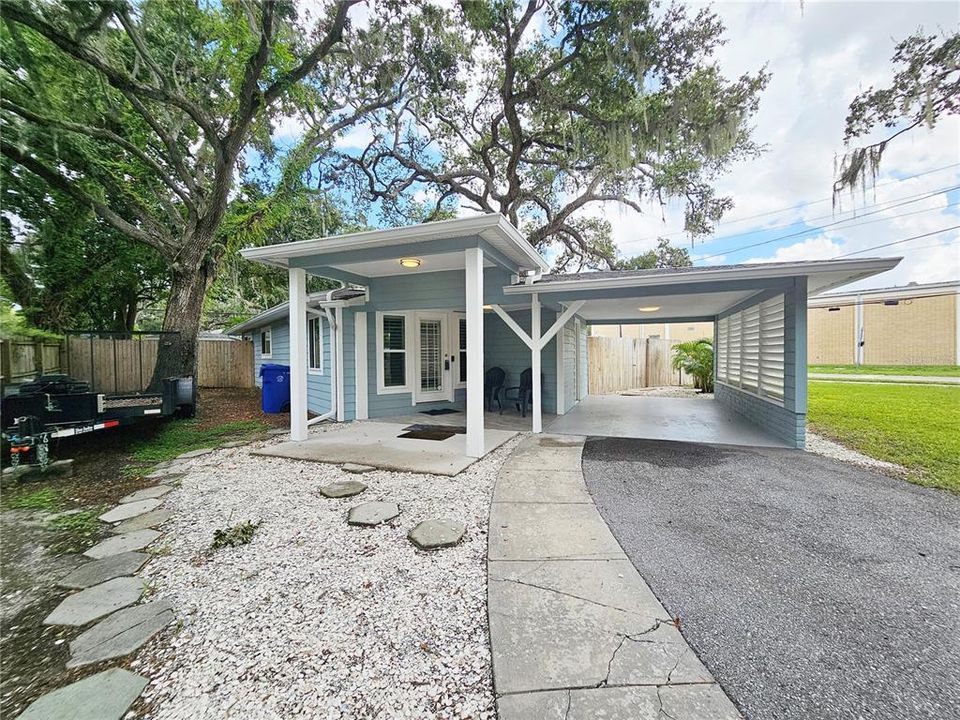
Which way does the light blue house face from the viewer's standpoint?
toward the camera

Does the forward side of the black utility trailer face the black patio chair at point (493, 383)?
no

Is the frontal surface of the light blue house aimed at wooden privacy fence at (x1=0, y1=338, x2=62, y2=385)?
no

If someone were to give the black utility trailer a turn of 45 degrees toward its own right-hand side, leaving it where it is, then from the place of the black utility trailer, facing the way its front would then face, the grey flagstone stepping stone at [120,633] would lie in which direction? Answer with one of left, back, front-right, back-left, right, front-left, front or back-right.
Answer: left

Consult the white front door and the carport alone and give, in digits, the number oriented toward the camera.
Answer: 2

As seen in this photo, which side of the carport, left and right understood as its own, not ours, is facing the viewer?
front

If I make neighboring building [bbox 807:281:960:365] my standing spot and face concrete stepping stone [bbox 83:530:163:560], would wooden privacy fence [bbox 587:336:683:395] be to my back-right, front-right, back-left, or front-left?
front-right

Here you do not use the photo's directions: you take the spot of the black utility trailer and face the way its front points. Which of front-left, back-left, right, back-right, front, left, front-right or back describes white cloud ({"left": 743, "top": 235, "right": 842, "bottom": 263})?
back-left

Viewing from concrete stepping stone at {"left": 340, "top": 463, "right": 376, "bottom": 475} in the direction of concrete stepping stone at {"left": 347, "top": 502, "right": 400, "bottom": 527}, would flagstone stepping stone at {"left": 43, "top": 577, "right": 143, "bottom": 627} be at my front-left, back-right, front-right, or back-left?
front-right

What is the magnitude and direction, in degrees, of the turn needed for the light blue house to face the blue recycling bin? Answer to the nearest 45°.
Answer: approximately 90° to its right

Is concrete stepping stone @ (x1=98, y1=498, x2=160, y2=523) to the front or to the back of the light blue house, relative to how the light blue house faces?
to the front

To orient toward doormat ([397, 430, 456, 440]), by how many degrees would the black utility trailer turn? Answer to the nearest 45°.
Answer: approximately 90° to its left

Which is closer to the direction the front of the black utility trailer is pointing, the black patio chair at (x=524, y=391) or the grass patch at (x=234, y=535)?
the grass patch

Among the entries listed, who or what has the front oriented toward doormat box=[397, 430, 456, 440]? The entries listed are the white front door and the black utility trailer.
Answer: the white front door

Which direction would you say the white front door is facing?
toward the camera

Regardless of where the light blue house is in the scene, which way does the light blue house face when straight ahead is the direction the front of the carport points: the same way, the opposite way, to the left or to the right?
the same way

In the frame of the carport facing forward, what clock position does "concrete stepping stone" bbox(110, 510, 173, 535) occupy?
The concrete stepping stone is roughly at 1 o'clock from the carport.

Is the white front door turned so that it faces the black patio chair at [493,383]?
no

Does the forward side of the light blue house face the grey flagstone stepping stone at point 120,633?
yes
